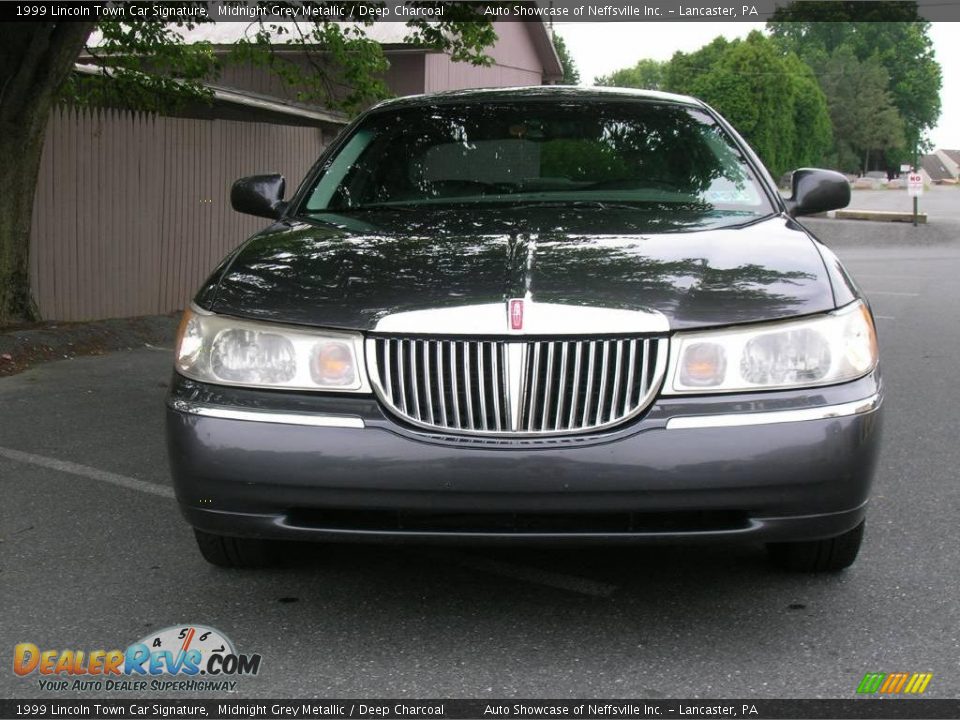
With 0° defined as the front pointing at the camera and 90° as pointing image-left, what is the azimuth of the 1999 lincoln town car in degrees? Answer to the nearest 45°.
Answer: approximately 0°

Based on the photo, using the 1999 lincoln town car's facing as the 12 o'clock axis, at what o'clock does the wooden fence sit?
The wooden fence is roughly at 5 o'clock from the 1999 lincoln town car.

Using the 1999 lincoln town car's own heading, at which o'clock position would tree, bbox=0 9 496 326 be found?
The tree is roughly at 5 o'clock from the 1999 lincoln town car.
